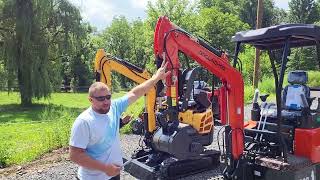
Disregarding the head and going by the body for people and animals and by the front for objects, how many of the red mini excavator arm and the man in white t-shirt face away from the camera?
0

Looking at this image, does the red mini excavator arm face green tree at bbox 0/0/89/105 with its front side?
no

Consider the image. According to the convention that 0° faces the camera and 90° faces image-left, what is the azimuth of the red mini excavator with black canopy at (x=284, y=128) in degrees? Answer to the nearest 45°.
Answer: approximately 45°

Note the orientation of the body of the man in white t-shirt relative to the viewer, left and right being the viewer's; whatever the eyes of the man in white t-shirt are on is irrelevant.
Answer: facing the viewer and to the right of the viewer

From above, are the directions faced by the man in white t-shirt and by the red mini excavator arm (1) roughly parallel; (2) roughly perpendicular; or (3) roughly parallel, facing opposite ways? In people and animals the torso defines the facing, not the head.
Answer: roughly perpendicular

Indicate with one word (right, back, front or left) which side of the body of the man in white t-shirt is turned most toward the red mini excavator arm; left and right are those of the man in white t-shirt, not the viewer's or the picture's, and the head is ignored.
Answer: left

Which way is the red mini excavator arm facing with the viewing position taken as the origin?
facing the viewer and to the left of the viewer

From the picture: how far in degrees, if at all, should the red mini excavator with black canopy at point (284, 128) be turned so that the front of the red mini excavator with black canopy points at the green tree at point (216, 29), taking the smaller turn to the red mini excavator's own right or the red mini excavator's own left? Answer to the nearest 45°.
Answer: approximately 135° to the red mini excavator's own right

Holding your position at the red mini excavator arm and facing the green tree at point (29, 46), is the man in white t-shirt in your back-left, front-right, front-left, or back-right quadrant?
back-left

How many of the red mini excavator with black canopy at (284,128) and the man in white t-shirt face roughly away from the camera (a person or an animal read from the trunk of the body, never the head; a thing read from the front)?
0
